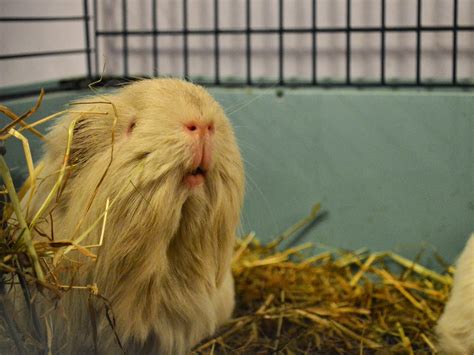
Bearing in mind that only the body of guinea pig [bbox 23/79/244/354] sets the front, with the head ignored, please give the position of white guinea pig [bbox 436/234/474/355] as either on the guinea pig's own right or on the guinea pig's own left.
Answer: on the guinea pig's own left

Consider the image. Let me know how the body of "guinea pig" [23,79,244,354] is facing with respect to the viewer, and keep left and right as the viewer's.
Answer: facing the viewer and to the right of the viewer
